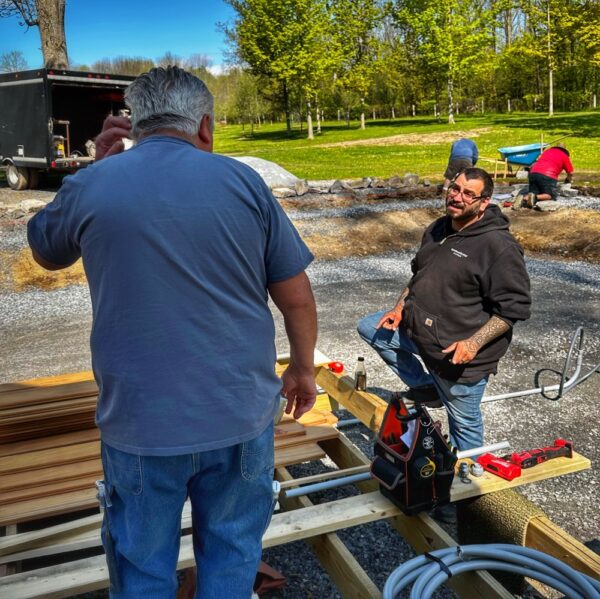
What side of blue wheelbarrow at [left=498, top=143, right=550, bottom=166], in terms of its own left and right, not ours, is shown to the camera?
left

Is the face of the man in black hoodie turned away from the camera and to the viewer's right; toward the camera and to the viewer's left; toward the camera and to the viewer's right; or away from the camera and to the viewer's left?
toward the camera and to the viewer's left

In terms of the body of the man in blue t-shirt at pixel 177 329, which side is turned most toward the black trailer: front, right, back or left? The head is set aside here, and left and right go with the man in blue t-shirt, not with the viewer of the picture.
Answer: front

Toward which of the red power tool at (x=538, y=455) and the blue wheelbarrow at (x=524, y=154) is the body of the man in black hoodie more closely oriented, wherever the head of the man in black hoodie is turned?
the red power tool

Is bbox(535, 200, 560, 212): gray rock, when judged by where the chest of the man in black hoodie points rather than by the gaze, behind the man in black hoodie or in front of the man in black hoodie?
behind

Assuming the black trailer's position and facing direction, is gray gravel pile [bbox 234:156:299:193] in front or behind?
behind

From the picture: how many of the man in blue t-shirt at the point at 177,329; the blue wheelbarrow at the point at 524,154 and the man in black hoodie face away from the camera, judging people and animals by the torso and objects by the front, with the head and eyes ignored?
1

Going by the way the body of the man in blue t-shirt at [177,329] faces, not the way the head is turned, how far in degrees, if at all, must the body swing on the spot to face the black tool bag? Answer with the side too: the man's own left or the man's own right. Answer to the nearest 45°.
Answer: approximately 45° to the man's own right

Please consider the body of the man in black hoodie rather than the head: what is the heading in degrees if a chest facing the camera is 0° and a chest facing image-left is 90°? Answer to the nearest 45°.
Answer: approximately 45°

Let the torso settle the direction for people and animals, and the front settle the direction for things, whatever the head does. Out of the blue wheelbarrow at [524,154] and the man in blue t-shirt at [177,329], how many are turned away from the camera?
1

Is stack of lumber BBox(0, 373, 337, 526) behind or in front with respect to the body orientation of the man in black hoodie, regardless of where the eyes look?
in front

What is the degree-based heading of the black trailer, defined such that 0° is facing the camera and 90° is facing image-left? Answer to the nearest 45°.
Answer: approximately 135°

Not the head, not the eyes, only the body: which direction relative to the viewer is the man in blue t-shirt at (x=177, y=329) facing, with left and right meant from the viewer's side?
facing away from the viewer

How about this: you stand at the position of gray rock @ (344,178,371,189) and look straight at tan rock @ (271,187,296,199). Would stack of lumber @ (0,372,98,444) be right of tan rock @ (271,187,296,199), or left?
left
